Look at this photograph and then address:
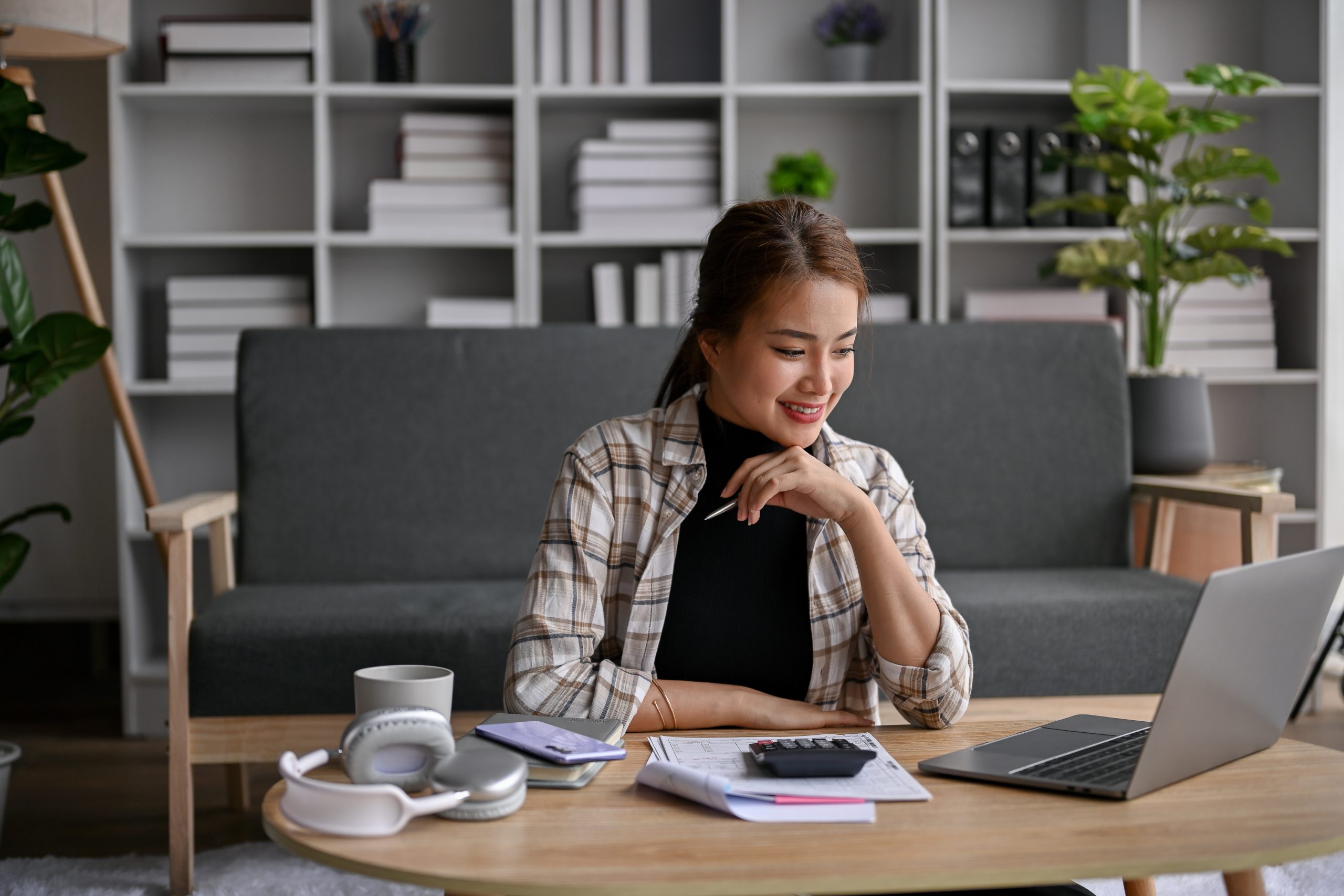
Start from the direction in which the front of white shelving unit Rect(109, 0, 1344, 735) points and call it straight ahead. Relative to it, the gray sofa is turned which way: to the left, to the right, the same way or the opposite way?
the same way

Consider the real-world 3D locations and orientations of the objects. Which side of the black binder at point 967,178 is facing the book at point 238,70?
right

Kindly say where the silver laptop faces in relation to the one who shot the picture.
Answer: facing away from the viewer and to the left of the viewer

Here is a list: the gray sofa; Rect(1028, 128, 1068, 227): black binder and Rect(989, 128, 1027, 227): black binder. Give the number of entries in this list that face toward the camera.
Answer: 3

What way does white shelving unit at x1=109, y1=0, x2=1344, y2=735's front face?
toward the camera

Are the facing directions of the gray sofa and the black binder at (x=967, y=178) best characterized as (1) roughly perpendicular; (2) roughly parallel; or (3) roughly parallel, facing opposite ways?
roughly parallel

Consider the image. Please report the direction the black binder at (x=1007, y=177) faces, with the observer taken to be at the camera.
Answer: facing the viewer

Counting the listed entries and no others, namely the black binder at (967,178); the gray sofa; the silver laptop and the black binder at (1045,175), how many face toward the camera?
3

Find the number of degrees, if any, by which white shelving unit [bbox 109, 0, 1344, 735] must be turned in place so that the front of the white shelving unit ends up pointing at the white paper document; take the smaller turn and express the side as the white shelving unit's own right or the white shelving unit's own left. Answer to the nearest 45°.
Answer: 0° — it already faces it

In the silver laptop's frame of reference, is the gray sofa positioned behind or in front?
in front

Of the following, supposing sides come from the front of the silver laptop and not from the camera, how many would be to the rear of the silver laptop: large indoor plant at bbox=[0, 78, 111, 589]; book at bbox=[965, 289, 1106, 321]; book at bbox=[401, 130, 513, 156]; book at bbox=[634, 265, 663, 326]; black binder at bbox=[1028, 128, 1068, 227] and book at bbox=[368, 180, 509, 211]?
0

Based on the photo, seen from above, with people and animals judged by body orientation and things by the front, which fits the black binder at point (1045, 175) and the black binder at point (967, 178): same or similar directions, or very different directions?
same or similar directions

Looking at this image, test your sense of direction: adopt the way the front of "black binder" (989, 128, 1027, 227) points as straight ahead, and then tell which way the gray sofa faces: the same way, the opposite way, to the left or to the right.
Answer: the same way

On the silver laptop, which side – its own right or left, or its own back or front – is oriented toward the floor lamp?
front

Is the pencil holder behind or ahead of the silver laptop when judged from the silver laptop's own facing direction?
ahead
